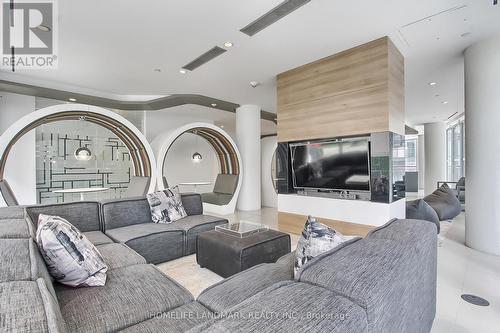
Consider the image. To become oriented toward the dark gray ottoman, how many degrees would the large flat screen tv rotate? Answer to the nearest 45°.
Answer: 0° — it already faces it

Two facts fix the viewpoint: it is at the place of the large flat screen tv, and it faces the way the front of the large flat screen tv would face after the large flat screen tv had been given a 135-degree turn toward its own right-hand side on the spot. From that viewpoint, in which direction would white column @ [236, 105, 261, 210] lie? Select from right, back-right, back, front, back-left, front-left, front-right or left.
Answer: front-left

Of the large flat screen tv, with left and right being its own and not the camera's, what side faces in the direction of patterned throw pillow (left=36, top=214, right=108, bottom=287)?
front

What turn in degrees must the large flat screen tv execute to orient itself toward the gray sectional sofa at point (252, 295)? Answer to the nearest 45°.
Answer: approximately 45° to its left

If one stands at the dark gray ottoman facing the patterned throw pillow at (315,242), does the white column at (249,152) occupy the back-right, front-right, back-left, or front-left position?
back-left

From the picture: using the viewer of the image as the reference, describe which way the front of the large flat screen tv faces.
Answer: facing the viewer and to the left of the viewer

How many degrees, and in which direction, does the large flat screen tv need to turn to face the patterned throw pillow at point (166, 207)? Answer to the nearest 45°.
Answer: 0° — it already faces it

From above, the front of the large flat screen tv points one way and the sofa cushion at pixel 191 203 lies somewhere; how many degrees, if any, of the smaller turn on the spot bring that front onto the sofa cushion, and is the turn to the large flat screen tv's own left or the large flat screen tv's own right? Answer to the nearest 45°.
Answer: approximately 45° to the large flat screen tv's own right

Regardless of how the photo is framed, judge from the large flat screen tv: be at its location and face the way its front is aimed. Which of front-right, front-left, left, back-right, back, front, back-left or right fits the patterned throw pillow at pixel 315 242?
front-left
